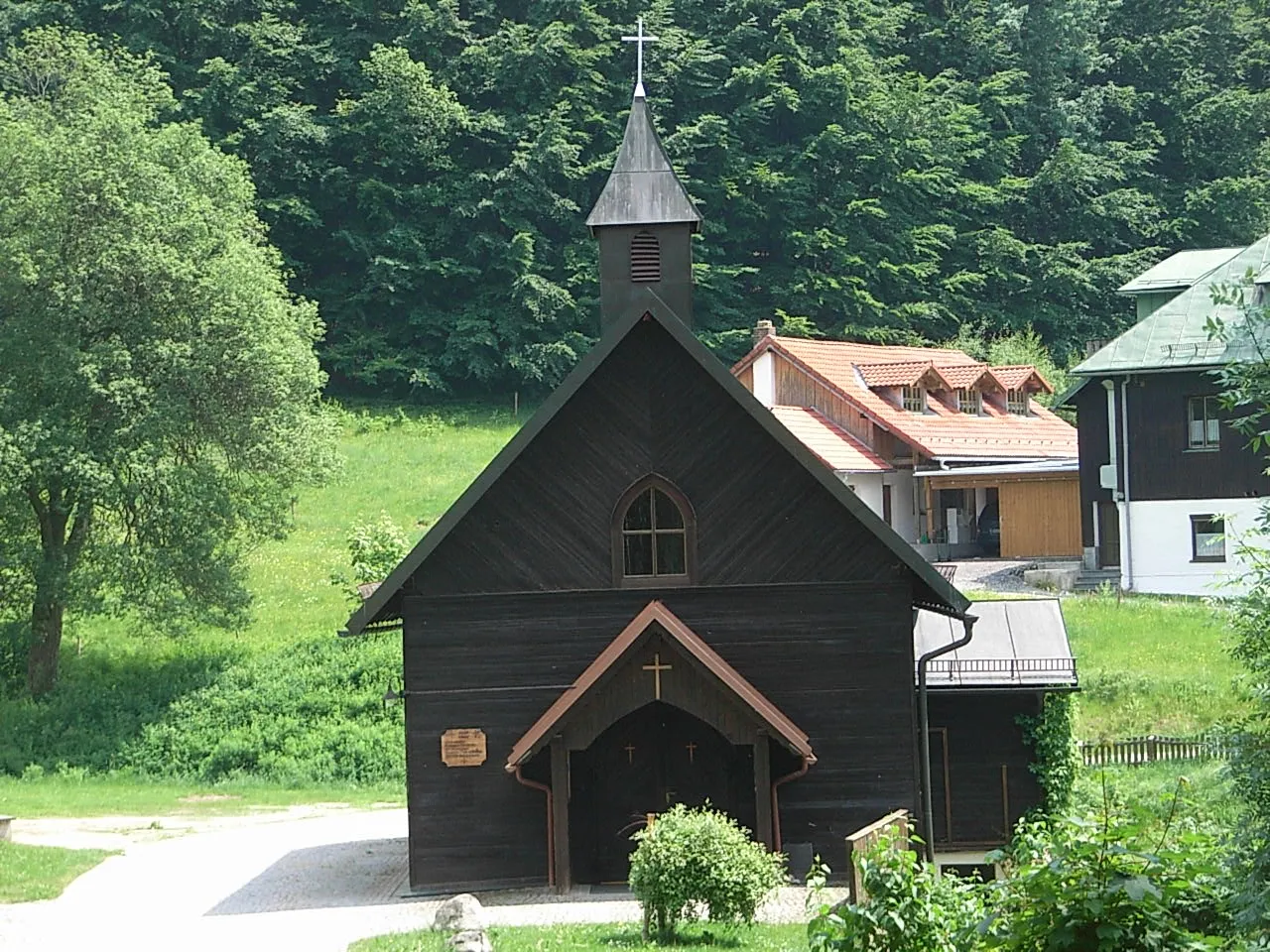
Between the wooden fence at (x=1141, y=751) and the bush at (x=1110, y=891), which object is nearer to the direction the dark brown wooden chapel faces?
the bush

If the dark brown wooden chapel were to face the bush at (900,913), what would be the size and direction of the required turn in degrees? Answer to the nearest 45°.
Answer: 0° — it already faces it

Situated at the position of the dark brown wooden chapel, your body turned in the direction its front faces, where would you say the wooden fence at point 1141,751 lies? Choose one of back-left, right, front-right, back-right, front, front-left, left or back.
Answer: back-left

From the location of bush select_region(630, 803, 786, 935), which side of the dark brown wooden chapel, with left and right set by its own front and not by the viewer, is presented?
front

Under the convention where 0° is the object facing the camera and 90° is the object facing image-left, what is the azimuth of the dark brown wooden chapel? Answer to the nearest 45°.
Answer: approximately 0°

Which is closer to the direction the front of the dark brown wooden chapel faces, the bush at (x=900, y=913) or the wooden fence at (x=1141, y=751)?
the bush

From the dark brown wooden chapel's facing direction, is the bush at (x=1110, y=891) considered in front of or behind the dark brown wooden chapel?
in front

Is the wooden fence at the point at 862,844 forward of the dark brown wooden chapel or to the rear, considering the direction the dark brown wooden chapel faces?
forward

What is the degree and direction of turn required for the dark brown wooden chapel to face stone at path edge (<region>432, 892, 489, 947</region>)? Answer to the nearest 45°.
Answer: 0° — it already faces it
